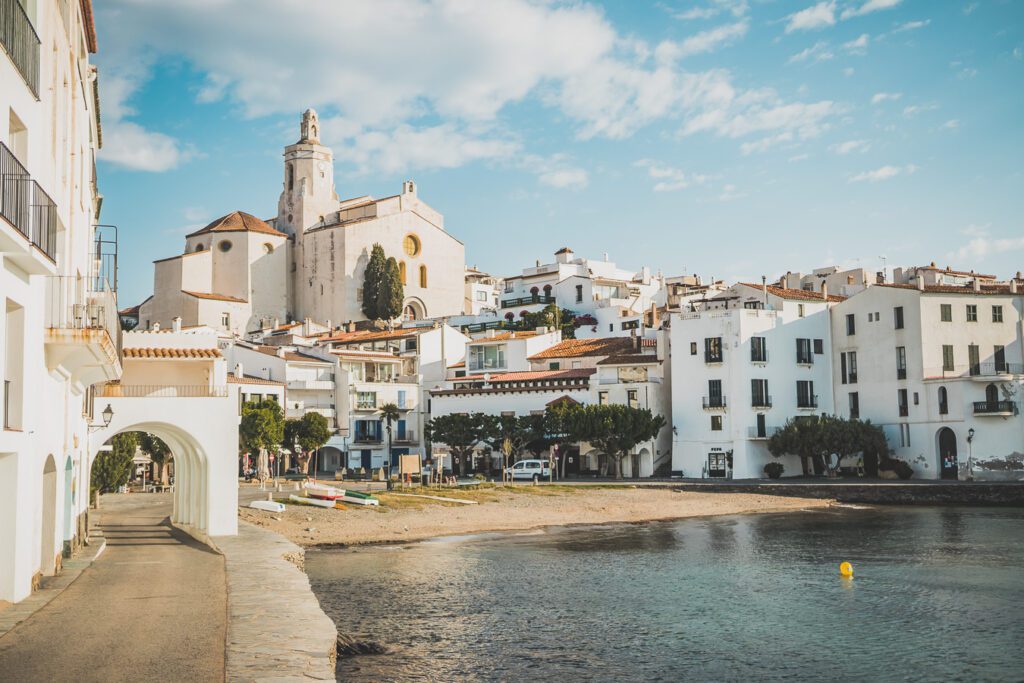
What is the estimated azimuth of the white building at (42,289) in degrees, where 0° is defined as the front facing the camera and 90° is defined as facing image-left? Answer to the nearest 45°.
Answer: approximately 270°

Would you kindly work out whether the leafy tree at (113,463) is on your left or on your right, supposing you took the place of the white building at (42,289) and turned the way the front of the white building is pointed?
on your left
